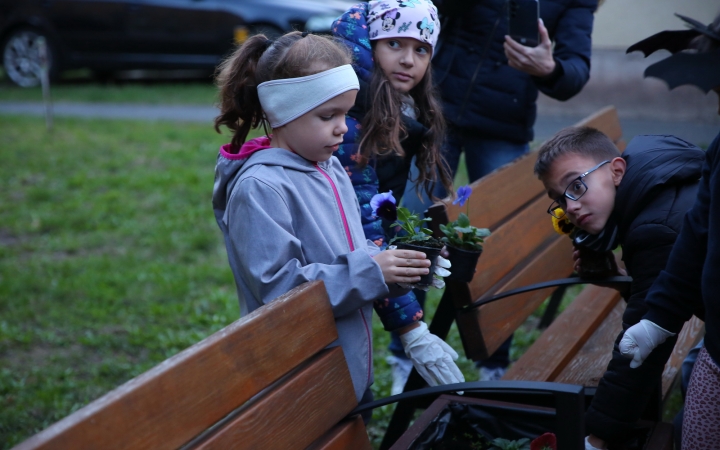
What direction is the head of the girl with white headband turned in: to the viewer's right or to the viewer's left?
to the viewer's right

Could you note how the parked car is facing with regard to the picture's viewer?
facing to the right of the viewer

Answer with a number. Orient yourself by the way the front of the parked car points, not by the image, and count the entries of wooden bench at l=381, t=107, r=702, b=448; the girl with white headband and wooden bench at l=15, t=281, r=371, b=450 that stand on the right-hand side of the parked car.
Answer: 3

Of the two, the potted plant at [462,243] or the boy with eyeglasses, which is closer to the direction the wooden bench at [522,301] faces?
the boy with eyeglasses

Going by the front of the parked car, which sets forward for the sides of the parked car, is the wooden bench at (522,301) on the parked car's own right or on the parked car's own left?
on the parked car's own right
